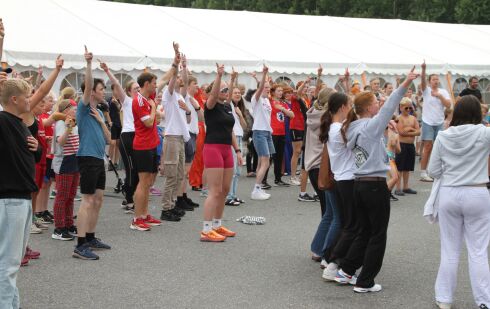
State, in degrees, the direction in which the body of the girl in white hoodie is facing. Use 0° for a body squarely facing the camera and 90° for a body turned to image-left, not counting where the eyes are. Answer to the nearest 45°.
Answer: approximately 180°

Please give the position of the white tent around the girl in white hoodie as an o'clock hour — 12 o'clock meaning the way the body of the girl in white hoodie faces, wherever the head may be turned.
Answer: The white tent is roughly at 11 o'clock from the girl in white hoodie.

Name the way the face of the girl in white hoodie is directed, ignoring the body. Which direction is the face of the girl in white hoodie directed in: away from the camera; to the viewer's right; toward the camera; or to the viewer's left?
away from the camera

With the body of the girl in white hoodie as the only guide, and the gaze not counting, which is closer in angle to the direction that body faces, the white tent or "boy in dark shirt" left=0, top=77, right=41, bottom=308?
the white tent

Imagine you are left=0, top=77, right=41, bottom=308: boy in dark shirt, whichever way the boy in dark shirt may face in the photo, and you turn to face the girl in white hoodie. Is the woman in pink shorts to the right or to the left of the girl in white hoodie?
left

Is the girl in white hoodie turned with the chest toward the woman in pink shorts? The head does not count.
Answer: no

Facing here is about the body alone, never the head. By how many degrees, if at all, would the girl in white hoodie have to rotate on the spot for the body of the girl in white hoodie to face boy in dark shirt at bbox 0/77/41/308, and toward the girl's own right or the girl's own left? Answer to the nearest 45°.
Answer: approximately 135° to the girl's own left

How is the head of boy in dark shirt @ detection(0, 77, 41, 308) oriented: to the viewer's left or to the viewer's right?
to the viewer's right
